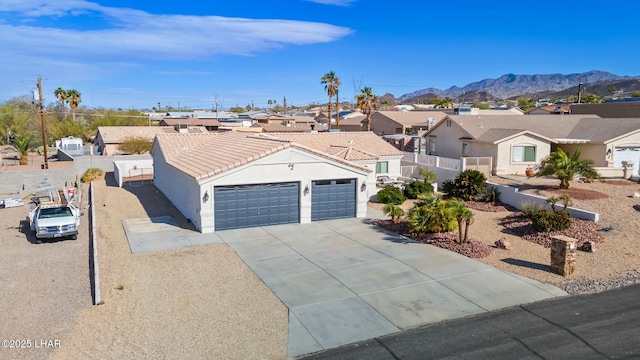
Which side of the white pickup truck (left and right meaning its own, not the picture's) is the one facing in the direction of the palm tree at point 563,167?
left

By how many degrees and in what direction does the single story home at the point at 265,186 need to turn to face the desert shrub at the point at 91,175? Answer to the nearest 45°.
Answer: approximately 135° to its right

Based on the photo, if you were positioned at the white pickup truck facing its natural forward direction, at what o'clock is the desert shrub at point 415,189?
The desert shrub is roughly at 9 o'clock from the white pickup truck.

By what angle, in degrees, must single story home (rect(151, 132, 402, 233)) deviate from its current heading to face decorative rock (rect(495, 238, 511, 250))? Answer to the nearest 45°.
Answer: approximately 45° to its left

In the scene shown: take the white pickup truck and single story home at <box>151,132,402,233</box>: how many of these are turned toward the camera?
2

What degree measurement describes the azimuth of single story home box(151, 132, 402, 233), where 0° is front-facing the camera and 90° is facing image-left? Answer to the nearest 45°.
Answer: approximately 0°

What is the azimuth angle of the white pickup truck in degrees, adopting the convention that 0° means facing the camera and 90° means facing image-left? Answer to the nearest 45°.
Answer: approximately 0°

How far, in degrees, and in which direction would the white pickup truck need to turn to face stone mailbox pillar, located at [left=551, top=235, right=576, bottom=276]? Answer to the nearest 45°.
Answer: approximately 45° to its left

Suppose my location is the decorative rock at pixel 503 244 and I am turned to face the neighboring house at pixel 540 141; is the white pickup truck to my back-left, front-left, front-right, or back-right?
back-left

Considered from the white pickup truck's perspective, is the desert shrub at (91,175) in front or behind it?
behind

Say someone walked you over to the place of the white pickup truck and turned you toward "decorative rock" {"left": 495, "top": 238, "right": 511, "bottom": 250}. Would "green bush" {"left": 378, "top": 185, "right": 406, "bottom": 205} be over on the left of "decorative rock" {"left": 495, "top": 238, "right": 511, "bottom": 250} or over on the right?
left

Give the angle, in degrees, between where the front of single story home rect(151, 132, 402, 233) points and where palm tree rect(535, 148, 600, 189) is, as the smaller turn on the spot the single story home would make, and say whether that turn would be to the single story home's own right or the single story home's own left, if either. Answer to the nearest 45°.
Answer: approximately 90° to the single story home's own left

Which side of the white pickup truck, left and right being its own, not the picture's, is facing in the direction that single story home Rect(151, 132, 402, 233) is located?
left
